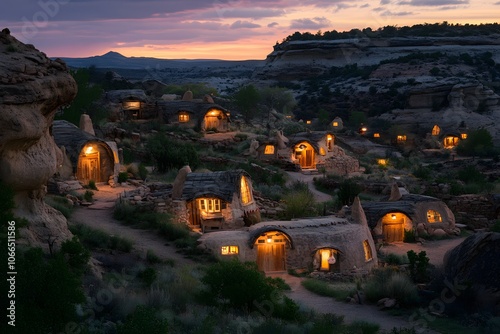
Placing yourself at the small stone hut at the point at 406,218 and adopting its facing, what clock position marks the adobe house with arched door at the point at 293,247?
the adobe house with arched door at the point at 293,247 is roughly at 1 o'clock from the small stone hut at the point at 406,218.

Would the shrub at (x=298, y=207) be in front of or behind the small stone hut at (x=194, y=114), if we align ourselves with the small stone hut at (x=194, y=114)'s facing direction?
in front

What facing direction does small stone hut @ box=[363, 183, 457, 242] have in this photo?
toward the camera

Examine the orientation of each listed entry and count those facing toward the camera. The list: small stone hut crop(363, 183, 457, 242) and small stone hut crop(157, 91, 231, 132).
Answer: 2

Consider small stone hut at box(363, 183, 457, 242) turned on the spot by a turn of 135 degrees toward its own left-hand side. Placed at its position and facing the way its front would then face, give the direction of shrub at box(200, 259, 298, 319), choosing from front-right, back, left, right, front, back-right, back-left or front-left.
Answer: back-right

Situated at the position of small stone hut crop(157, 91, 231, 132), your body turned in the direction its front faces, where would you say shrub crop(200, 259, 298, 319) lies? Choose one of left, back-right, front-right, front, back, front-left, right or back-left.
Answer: front

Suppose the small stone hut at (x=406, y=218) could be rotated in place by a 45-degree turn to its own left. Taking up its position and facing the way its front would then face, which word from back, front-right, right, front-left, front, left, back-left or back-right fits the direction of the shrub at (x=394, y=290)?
front-right

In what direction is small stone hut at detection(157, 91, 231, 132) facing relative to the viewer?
toward the camera

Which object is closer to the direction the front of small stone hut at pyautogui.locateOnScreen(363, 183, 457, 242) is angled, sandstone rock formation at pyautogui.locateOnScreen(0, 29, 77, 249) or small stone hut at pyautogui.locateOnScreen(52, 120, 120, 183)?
the sandstone rock formation

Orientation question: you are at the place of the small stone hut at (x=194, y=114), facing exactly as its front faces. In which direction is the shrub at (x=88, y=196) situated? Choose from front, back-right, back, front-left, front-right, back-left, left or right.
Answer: front

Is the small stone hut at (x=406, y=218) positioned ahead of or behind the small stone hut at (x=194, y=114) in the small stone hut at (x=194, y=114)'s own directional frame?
ahead

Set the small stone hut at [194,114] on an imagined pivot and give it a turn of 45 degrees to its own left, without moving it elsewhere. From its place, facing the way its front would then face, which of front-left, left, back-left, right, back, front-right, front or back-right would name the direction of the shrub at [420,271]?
front-right

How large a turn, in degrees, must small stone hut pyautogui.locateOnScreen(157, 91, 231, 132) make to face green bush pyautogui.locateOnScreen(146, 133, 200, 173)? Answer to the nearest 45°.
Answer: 0° — it already faces it

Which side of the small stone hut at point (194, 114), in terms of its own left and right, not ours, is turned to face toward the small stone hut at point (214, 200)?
front

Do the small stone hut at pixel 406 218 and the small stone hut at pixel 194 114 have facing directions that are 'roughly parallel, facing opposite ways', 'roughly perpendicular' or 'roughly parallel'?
roughly parallel
